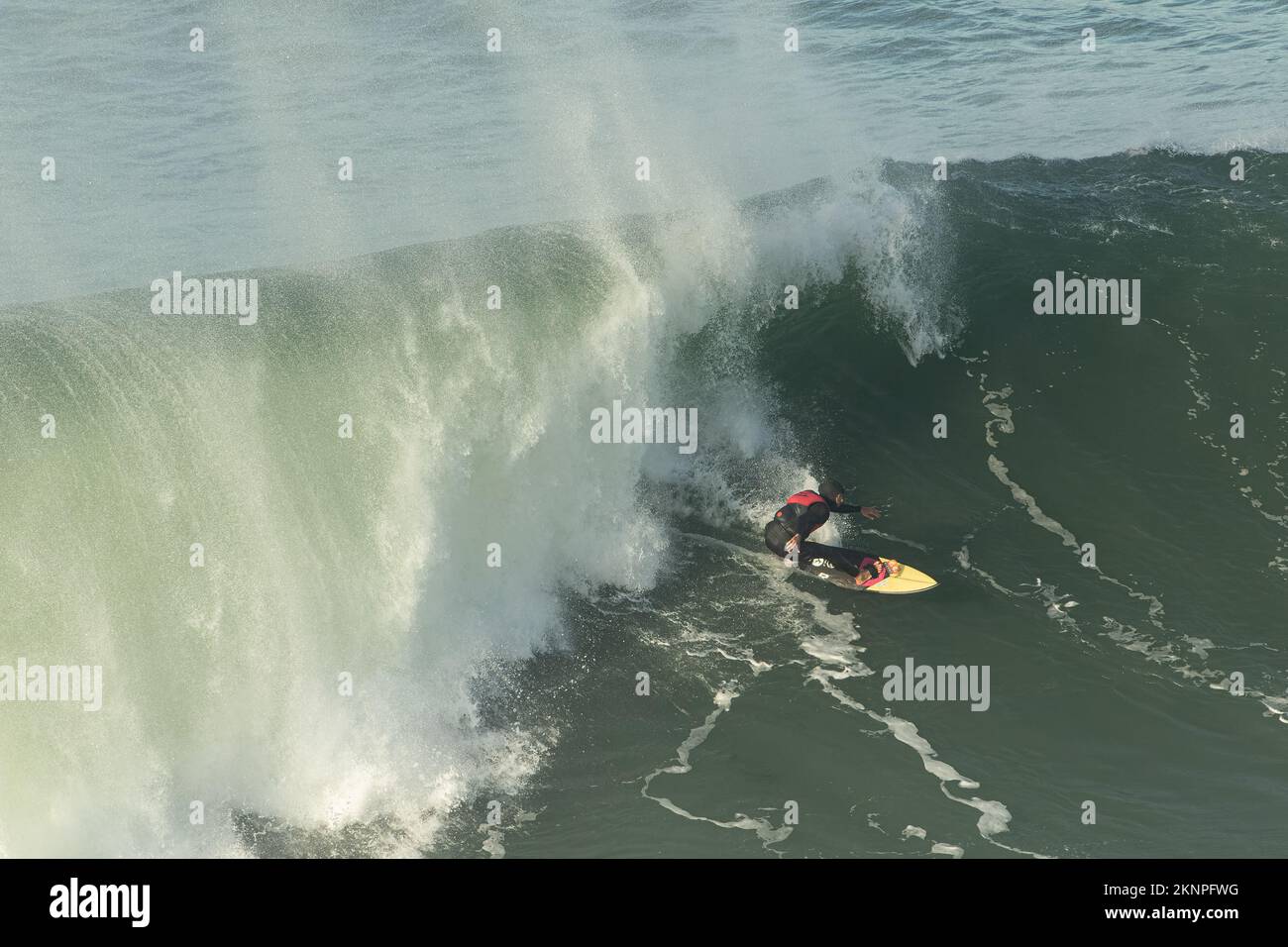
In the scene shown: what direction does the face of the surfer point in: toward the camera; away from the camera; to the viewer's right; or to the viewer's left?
to the viewer's right

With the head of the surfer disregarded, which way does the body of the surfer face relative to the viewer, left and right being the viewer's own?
facing to the right of the viewer

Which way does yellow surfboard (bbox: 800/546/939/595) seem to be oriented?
to the viewer's right
